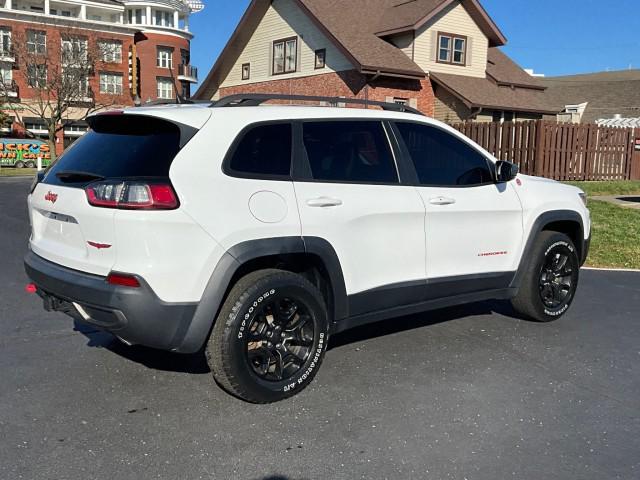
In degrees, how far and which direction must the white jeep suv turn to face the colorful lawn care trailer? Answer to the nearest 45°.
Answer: approximately 90° to its left

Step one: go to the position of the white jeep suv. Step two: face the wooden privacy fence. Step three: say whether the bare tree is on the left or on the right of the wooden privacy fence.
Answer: left

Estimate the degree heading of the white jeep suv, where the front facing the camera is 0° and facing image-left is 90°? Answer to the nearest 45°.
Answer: approximately 225°

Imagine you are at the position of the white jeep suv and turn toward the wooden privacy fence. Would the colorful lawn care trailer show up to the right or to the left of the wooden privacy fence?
left

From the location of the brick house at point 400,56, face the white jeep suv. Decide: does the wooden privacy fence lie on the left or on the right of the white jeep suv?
left

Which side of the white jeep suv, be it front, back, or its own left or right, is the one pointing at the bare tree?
left
